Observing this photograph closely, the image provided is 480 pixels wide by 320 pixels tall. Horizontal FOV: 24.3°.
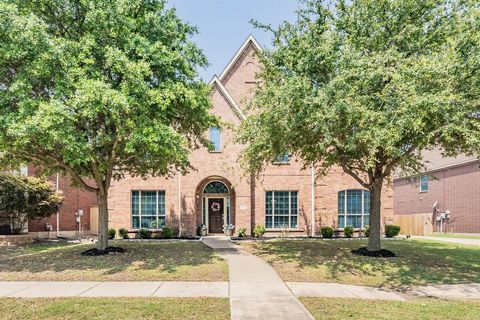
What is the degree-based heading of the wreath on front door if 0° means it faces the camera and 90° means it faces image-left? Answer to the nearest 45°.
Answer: approximately 0°

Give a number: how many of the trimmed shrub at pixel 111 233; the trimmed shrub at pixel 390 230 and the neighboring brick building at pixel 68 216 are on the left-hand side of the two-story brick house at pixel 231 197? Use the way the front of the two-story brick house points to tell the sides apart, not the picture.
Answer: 1

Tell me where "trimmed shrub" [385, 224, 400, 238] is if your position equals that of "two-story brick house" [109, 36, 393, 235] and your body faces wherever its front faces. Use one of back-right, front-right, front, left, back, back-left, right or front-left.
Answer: left

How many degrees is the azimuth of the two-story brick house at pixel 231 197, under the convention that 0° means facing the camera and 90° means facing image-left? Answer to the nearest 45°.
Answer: approximately 0°

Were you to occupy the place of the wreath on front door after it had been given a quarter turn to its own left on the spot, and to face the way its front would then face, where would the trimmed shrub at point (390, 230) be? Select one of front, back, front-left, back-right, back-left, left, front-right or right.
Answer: front

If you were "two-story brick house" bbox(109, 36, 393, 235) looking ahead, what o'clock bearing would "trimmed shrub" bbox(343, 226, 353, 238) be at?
The trimmed shrub is roughly at 9 o'clock from the two-story brick house.

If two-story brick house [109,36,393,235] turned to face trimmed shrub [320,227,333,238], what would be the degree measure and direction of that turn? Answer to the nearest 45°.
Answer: approximately 90° to its left

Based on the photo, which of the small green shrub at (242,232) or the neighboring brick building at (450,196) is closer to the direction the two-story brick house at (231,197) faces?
the small green shrub
